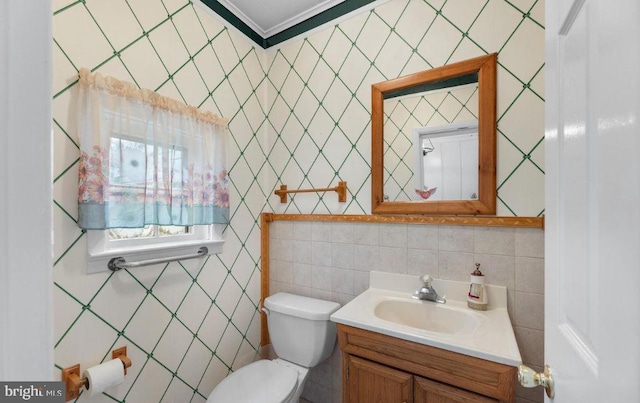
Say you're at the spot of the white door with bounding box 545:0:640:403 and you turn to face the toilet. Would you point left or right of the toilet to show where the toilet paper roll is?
left

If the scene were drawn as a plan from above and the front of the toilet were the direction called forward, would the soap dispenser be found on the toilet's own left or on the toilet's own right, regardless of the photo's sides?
on the toilet's own left

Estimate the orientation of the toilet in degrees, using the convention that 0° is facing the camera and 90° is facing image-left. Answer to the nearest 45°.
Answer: approximately 45°

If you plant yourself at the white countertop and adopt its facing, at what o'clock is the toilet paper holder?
The toilet paper holder is roughly at 2 o'clock from the white countertop.

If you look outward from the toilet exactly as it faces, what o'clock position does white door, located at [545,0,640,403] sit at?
The white door is roughly at 10 o'clock from the toilet.

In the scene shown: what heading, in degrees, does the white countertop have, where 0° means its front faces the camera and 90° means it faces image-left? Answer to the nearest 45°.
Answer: approximately 0°

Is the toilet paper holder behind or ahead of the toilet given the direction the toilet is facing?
ahead

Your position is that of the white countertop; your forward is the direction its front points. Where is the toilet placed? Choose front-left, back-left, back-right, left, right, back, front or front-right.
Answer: right
